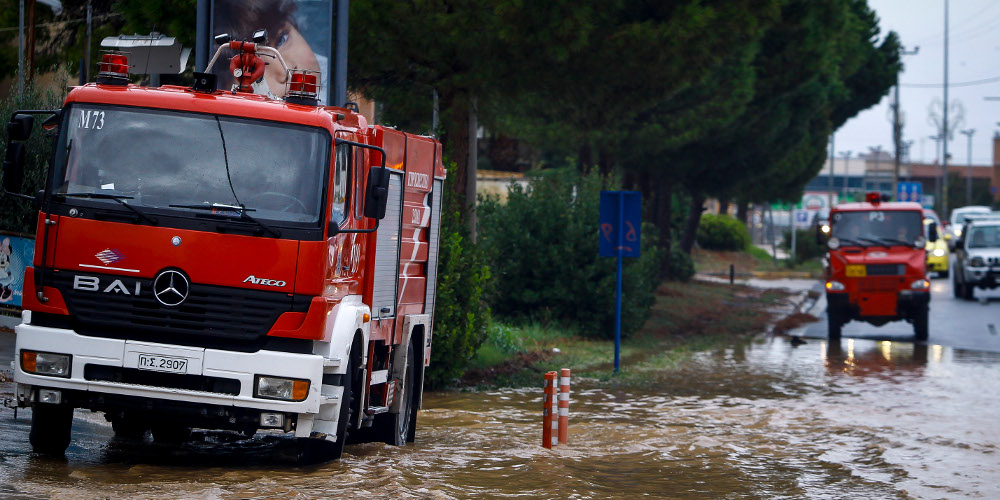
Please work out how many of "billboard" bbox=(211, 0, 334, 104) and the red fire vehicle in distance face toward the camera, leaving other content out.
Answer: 2

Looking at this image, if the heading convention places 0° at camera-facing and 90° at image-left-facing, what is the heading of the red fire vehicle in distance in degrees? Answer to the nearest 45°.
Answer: approximately 0°

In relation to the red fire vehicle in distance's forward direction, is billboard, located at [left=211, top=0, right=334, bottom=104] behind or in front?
in front

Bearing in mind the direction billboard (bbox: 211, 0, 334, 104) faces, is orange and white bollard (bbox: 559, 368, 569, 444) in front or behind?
in front

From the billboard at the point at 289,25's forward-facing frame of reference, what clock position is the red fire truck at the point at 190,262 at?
The red fire truck is roughly at 12 o'clock from the billboard.
